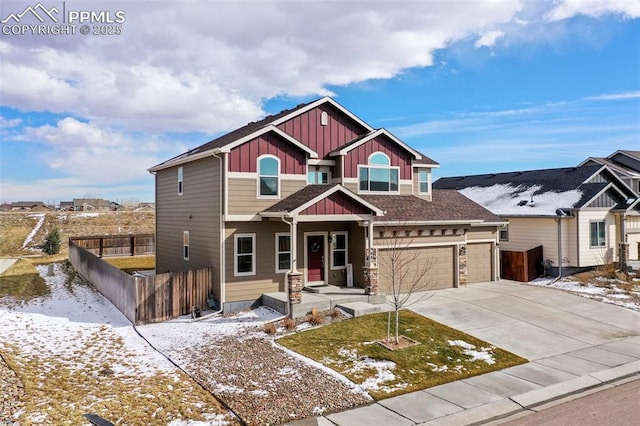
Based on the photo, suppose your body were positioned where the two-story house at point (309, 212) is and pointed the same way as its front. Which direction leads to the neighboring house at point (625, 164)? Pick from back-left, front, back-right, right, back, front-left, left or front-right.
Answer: left

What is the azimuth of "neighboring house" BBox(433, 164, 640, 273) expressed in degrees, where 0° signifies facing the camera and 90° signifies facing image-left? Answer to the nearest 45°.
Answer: approximately 315°

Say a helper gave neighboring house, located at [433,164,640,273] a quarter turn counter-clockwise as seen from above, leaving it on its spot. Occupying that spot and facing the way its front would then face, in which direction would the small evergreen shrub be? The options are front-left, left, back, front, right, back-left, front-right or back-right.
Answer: back-left

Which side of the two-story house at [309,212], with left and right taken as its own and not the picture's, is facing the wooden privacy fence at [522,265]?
left

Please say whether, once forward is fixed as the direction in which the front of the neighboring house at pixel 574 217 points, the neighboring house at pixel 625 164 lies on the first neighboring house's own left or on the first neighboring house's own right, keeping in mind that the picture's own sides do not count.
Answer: on the first neighboring house's own left

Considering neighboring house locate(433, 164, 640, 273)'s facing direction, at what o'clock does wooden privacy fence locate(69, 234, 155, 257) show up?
The wooden privacy fence is roughly at 4 o'clock from the neighboring house.

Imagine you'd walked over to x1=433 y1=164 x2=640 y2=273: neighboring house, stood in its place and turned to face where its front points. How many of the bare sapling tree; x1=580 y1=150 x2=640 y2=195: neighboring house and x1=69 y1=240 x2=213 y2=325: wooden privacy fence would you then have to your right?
2

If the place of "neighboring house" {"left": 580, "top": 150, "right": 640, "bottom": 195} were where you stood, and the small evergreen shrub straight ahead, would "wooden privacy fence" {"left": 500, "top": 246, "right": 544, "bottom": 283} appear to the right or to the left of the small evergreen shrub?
left

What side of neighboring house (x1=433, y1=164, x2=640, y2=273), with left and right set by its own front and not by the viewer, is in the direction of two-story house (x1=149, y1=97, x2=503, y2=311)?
right

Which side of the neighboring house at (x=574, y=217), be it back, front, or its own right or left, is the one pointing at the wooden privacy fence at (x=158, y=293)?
right

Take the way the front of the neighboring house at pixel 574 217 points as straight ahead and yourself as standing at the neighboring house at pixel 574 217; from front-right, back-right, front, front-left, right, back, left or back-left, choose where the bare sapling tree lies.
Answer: right

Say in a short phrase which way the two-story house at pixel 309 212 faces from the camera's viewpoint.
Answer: facing the viewer and to the right of the viewer
